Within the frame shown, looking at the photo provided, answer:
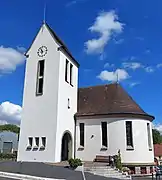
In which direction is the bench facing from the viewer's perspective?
toward the camera
